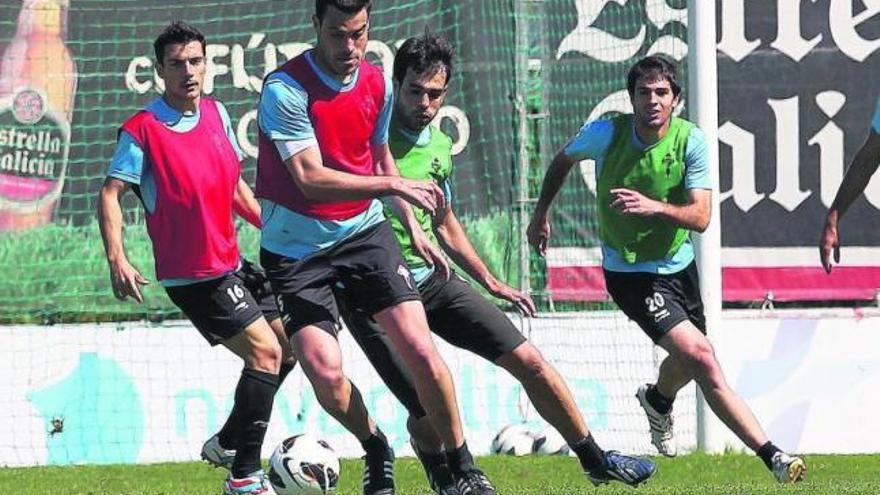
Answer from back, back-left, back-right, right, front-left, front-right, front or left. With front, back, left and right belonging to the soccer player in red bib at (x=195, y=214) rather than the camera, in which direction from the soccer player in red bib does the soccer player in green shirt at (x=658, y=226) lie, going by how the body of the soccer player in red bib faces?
front-left

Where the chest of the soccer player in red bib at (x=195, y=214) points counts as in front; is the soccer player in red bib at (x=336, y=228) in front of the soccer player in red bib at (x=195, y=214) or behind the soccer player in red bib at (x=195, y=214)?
in front

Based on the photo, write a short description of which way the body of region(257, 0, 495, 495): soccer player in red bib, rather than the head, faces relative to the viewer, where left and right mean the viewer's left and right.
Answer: facing the viewer and to the right of the viewer

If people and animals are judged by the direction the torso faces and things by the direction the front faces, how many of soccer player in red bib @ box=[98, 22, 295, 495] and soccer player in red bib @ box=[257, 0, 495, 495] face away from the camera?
0

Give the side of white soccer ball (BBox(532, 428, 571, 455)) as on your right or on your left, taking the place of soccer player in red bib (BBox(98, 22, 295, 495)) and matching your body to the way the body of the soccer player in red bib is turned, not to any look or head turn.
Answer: on your left

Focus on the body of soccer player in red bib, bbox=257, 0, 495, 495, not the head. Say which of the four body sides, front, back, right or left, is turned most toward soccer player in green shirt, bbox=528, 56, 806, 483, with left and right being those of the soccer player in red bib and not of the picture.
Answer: left

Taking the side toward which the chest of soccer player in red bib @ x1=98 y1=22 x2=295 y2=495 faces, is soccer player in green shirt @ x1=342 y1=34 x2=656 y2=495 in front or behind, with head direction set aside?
in front
